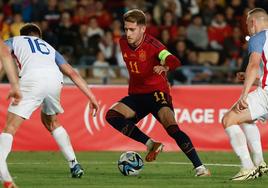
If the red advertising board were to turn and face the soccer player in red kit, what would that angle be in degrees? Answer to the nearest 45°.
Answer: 0° — it already faces them

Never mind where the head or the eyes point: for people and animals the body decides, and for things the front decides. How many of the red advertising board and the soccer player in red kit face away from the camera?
0

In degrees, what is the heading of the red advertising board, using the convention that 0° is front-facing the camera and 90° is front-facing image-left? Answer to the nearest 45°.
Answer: approximately 0°

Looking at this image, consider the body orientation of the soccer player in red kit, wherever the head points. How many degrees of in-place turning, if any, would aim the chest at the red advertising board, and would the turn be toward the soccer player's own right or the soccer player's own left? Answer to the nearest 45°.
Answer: approximately 135° to the soccer player's own right

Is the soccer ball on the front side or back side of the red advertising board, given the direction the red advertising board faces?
on the front side

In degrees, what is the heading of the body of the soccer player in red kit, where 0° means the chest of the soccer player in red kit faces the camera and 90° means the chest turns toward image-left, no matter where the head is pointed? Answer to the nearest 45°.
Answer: approximately 45°

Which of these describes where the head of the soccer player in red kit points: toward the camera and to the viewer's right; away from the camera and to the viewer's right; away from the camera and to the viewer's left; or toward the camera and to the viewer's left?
toward the camera and to the viewer's left
